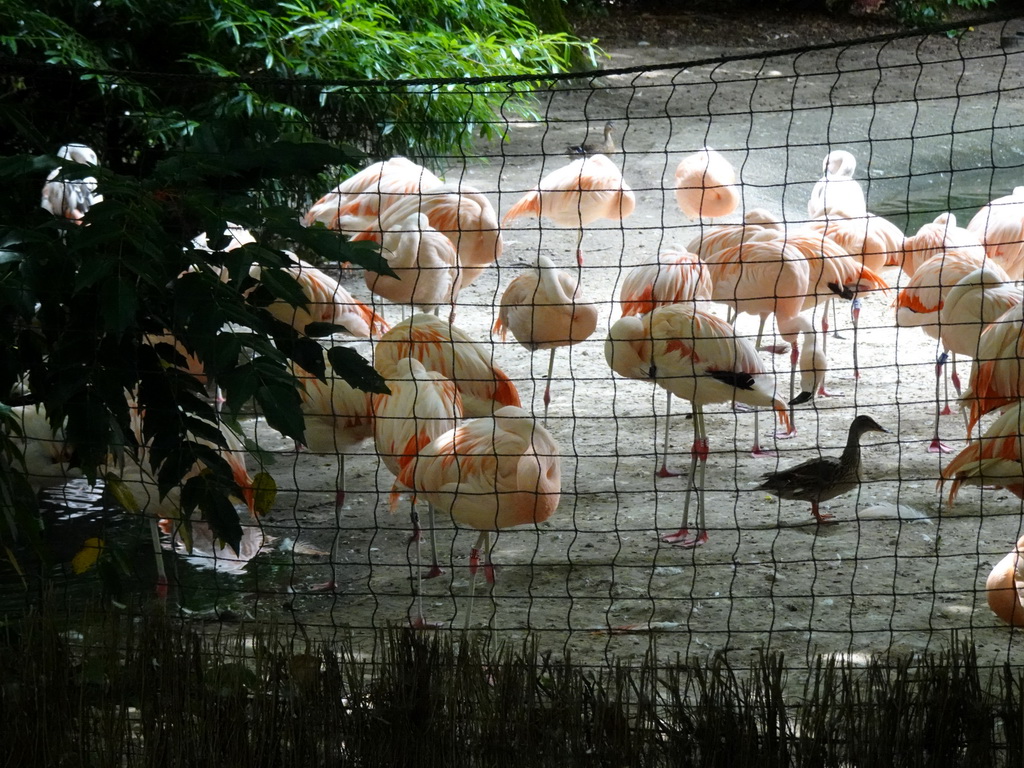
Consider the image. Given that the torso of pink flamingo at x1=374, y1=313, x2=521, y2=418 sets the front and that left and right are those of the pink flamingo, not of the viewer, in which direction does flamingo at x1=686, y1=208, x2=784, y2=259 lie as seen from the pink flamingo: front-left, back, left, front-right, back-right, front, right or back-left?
back-right

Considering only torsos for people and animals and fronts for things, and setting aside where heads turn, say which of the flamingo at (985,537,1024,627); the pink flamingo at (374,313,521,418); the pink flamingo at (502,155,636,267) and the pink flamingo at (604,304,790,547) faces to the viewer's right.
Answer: the pink flamingo at (502,155,636,267)

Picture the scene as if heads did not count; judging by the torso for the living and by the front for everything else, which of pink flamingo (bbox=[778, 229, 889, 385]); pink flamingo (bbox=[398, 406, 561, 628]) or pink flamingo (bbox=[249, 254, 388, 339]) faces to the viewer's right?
pink flamingo (bbox=[398, 406, 561, 628])

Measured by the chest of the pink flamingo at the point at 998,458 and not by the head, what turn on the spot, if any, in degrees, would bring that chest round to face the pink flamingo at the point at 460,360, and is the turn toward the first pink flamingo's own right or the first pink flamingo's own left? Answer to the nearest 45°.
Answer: approximately 180°

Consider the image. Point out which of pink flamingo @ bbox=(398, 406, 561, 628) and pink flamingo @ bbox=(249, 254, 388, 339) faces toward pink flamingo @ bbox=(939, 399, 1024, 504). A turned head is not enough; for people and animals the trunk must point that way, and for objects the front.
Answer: pink flamingo @ bbox=(398, 406, 561, 628)

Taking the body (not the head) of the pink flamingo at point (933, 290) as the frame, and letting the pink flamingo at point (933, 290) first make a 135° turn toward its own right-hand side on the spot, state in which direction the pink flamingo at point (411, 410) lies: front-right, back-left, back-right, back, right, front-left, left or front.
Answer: front
